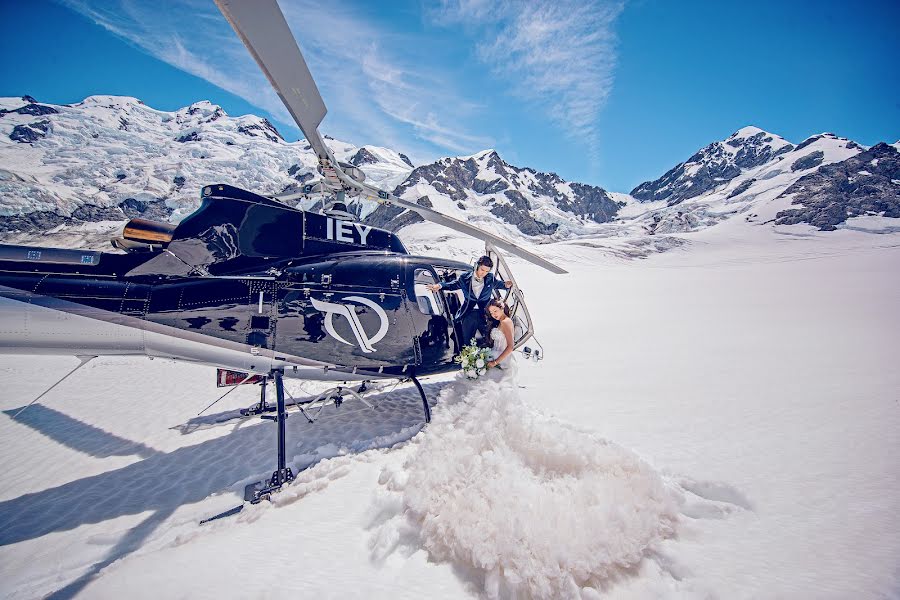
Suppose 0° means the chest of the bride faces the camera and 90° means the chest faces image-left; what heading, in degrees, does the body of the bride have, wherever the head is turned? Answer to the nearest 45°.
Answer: approximately 45°

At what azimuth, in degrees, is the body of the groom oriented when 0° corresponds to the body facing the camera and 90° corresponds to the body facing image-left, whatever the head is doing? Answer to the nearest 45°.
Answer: approximately 0°

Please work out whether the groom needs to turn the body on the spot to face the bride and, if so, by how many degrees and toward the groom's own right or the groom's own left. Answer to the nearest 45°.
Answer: approximately 45° to the groom's own left

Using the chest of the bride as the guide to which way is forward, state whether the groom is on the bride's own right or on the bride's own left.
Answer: on the bride's own right

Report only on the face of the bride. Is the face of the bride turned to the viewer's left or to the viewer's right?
to the viewer's left

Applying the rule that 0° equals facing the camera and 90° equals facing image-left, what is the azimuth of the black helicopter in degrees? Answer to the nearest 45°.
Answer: approximately 225°
